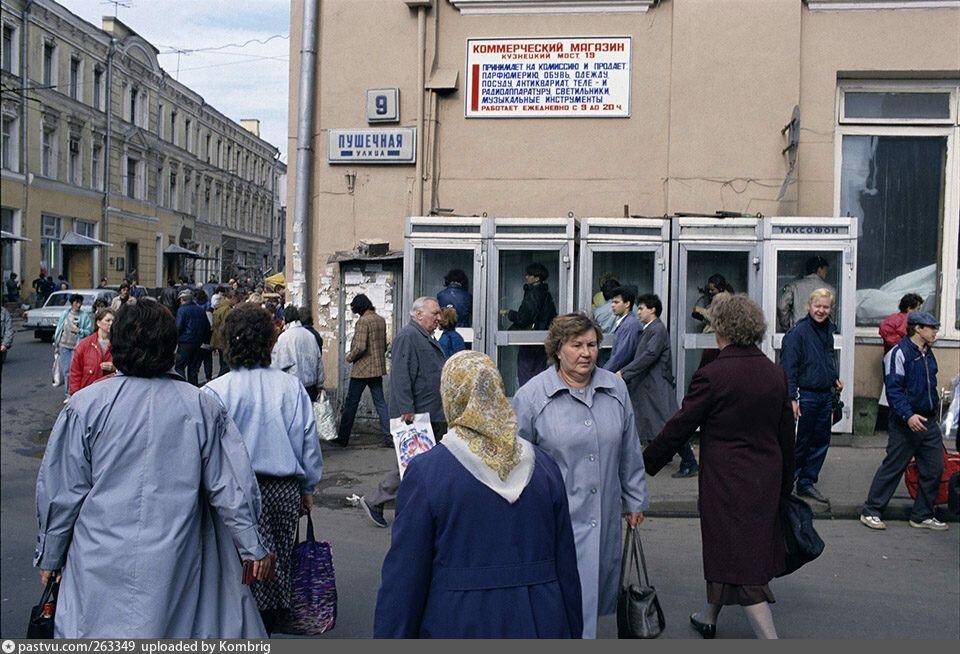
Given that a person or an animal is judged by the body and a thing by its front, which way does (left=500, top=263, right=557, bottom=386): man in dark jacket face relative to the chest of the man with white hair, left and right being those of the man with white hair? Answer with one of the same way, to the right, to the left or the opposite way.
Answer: the opposite way

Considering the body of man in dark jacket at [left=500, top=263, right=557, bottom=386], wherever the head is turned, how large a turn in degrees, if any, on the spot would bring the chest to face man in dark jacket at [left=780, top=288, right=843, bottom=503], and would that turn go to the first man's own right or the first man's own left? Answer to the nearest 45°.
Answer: approximately 135° to the first man's own left

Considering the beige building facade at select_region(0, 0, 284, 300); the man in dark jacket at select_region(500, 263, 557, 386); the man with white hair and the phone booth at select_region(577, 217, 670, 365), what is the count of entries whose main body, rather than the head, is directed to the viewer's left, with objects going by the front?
1

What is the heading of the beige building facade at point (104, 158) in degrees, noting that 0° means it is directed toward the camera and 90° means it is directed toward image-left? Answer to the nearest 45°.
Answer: approximately 315°

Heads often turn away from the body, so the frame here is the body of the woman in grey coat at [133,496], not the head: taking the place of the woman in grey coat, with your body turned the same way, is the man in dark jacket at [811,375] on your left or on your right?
on your right

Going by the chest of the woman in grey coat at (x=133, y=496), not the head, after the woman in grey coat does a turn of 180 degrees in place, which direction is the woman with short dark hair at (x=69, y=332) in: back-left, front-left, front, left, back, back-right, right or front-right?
back

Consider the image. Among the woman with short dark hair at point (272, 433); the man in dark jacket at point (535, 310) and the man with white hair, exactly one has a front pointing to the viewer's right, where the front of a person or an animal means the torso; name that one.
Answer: the man with white hair

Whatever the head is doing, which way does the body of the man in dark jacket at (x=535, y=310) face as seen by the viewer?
to the viewer's left

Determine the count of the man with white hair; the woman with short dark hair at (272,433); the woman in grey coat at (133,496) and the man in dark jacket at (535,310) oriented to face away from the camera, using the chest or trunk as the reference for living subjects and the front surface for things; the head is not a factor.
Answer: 2

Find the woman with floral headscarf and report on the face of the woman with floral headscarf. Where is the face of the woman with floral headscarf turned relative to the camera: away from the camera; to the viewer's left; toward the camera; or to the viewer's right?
away from the camera

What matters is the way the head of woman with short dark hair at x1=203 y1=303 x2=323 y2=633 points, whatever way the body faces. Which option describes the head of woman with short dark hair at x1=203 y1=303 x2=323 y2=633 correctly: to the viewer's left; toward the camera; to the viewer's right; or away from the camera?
away from the camera

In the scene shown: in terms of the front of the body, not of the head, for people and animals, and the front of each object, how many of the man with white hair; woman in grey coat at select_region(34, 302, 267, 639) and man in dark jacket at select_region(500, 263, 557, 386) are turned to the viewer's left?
1

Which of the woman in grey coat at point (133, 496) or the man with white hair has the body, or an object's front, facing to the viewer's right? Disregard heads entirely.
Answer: the man with white hair

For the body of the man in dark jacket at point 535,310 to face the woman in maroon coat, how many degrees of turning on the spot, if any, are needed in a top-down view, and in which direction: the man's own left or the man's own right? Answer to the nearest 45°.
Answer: approximately 90° to the man's own left

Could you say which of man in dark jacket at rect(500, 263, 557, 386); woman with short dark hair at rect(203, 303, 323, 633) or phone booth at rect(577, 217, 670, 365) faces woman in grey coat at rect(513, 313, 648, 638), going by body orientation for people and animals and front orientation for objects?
the phone booth

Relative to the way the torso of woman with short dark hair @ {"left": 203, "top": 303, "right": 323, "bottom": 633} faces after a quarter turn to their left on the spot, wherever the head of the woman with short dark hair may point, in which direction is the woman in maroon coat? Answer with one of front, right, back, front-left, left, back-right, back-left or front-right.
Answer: back
